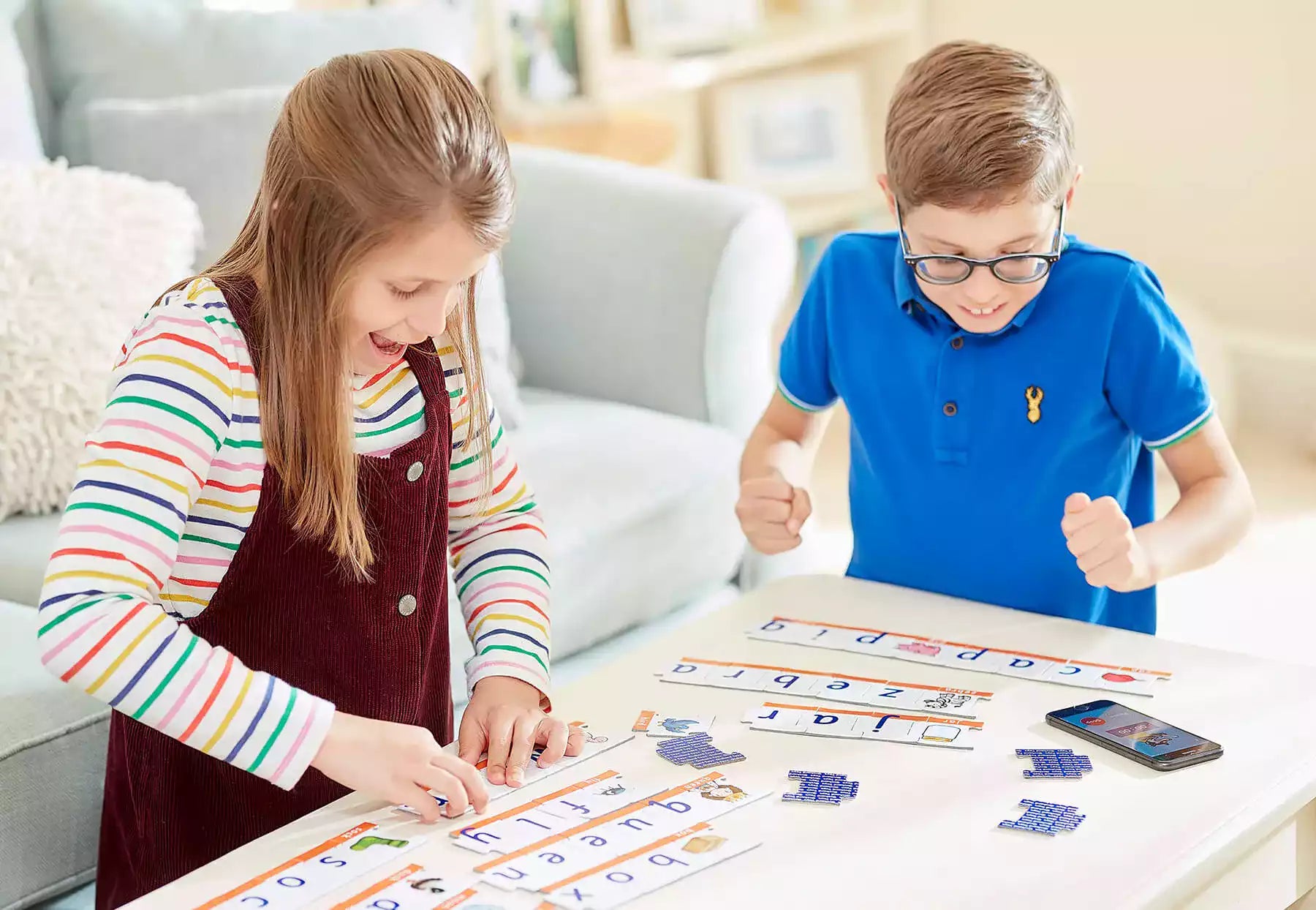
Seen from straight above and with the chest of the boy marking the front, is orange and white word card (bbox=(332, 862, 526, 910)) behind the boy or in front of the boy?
in front

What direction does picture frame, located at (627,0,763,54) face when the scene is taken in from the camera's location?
facing the viewer

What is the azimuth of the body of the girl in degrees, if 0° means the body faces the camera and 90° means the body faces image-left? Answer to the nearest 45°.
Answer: approximately 315°

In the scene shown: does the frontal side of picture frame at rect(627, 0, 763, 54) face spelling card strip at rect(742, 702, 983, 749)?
yes

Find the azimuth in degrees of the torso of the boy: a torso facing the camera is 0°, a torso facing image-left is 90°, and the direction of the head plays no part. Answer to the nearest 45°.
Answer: approximately 0°

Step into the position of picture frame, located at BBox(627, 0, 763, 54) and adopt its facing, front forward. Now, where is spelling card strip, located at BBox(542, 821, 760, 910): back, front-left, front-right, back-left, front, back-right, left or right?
front

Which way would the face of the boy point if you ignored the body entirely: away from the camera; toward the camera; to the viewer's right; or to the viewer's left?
toward the camera

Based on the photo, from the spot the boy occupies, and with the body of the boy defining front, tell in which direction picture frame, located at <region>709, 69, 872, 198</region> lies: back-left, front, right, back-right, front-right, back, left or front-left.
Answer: back

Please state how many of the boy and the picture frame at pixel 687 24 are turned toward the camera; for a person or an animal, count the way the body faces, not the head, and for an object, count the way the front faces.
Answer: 2

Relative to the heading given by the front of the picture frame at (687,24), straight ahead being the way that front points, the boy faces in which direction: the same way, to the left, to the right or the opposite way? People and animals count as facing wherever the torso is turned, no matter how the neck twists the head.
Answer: the same way

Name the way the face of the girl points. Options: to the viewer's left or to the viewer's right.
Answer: to the viewer's right

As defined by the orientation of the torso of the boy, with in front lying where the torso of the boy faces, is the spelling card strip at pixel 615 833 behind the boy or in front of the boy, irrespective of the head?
in front
